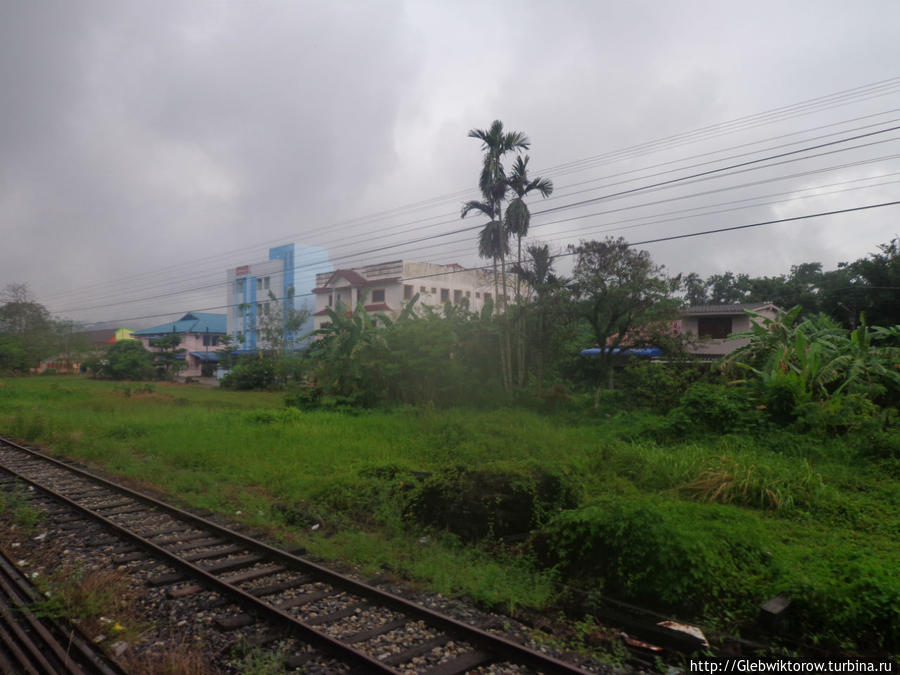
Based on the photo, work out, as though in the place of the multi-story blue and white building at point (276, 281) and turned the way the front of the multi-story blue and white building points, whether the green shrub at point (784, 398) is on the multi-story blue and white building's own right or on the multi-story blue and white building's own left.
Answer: on the multi-story blue and white building's own left

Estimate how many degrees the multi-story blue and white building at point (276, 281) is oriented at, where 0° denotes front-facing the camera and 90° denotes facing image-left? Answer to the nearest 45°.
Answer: approximately 45°

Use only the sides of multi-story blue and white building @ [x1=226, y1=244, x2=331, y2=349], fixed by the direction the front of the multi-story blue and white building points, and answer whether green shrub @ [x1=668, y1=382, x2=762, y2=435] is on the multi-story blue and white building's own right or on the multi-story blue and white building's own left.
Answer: on the multi-story blue and white building's own left

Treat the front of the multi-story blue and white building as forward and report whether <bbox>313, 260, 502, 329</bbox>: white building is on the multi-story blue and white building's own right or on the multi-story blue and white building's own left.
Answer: on the multi-story blue and white building's own left

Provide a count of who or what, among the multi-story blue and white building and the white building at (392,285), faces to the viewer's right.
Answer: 0

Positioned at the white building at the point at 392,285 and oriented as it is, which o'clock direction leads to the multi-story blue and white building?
The multi-story blue and white building is roughly at 3 o'clock from the white building.

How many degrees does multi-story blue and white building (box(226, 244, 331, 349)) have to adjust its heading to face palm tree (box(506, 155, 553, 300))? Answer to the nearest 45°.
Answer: approximately 45° to its left

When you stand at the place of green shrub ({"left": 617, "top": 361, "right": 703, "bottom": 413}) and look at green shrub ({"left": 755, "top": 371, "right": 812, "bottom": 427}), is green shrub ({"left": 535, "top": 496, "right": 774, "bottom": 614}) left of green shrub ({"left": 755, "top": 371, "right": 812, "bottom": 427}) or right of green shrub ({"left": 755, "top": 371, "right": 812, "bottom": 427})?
right

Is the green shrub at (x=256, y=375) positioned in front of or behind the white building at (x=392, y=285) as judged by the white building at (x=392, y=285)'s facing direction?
in front

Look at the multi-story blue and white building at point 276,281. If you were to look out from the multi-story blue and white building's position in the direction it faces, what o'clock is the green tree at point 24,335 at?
The green tree is roughly at 2 o'clock from the multi-story blue and white building.

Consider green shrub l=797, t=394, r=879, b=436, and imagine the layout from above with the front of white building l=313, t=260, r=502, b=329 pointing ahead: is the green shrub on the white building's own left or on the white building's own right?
on the white building's own left

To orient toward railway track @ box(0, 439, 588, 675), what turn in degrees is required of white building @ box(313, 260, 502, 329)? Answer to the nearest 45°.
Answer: approximately 45° to its left

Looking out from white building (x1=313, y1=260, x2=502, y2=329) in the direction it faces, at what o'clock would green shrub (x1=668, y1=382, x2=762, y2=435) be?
The green shrub is roughly at 10 o'clock from the white building.

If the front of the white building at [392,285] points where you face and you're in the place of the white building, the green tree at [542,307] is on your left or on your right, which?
on your left

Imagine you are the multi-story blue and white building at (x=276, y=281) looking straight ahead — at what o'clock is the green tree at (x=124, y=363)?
The green tree is roughly at 1 o'clock from the multi-story blue and white building.
